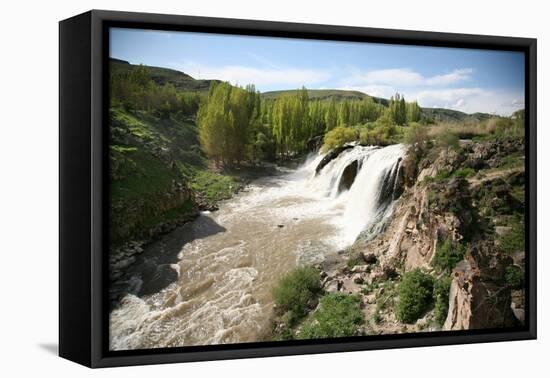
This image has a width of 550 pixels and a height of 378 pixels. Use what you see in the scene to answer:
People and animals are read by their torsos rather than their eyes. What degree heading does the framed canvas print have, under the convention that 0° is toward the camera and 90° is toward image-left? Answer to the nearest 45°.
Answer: approximately 315°
